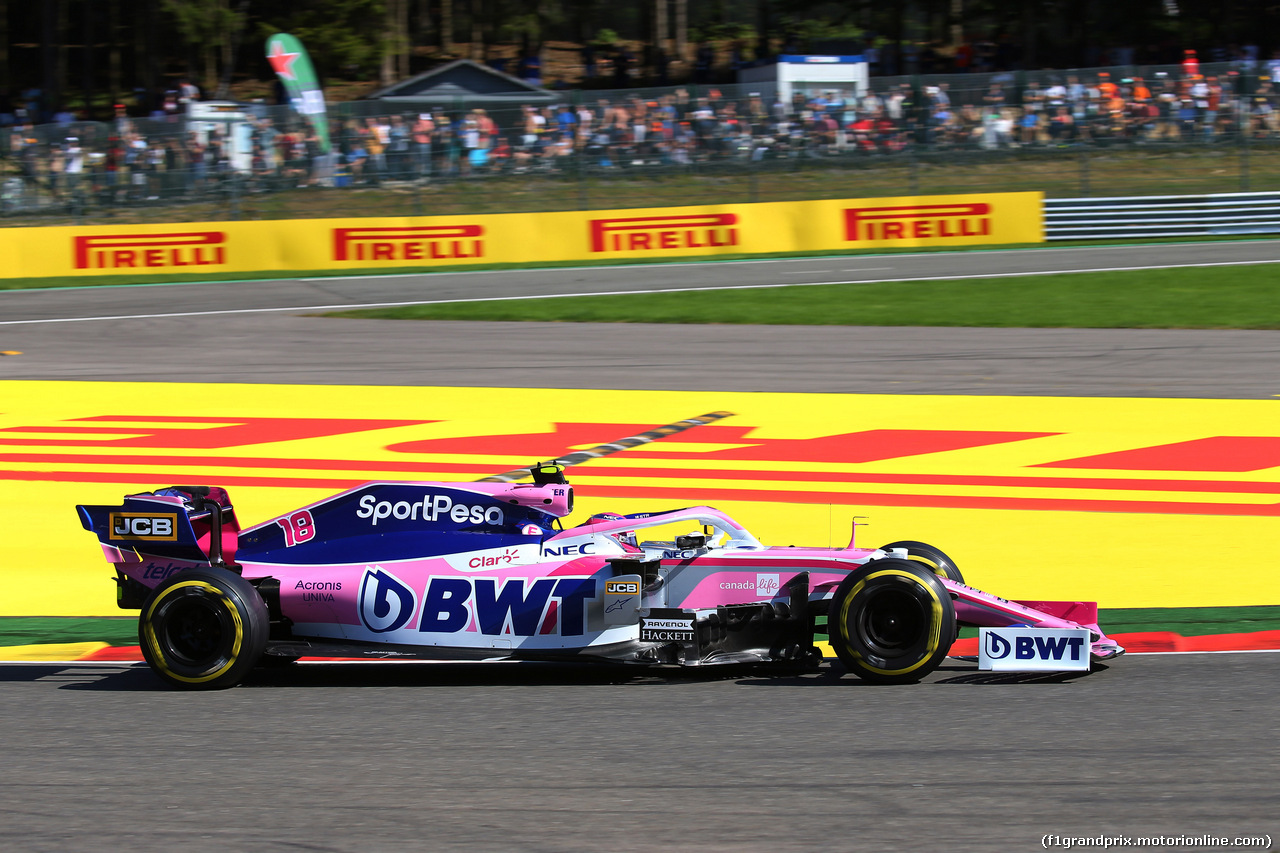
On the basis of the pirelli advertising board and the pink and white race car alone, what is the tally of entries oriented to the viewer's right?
1

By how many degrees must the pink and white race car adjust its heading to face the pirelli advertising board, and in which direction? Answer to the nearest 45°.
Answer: approximately 90° to its left

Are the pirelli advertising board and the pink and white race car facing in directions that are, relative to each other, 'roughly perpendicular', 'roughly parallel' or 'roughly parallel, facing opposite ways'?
roughly perpendicular

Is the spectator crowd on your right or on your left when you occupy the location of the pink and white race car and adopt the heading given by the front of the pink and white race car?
on your left

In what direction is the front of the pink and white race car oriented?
to the viewer's right

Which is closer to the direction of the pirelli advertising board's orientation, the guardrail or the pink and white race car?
the pink and white race car

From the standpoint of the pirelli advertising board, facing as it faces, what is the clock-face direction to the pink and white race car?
The pink and white race car is roughly at 12 o'clock from the pirelli advertising board.

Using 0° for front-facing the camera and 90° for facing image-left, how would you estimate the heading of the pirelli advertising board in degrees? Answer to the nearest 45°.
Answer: approximately 0°

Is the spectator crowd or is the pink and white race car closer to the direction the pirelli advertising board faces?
the pink and white race car
